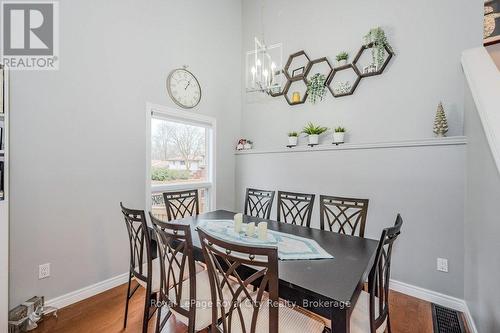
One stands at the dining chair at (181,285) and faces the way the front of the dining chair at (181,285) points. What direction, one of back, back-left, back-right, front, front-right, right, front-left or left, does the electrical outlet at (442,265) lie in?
front-right

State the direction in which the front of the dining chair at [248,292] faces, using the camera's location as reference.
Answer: facing away from the viewer and to the right of the viewer

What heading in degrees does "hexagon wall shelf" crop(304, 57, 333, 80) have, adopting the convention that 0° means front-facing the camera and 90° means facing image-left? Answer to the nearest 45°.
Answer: approximately 45°

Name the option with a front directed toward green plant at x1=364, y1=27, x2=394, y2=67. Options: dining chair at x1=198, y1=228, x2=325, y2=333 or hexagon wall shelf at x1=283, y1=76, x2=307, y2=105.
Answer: the dining chair
